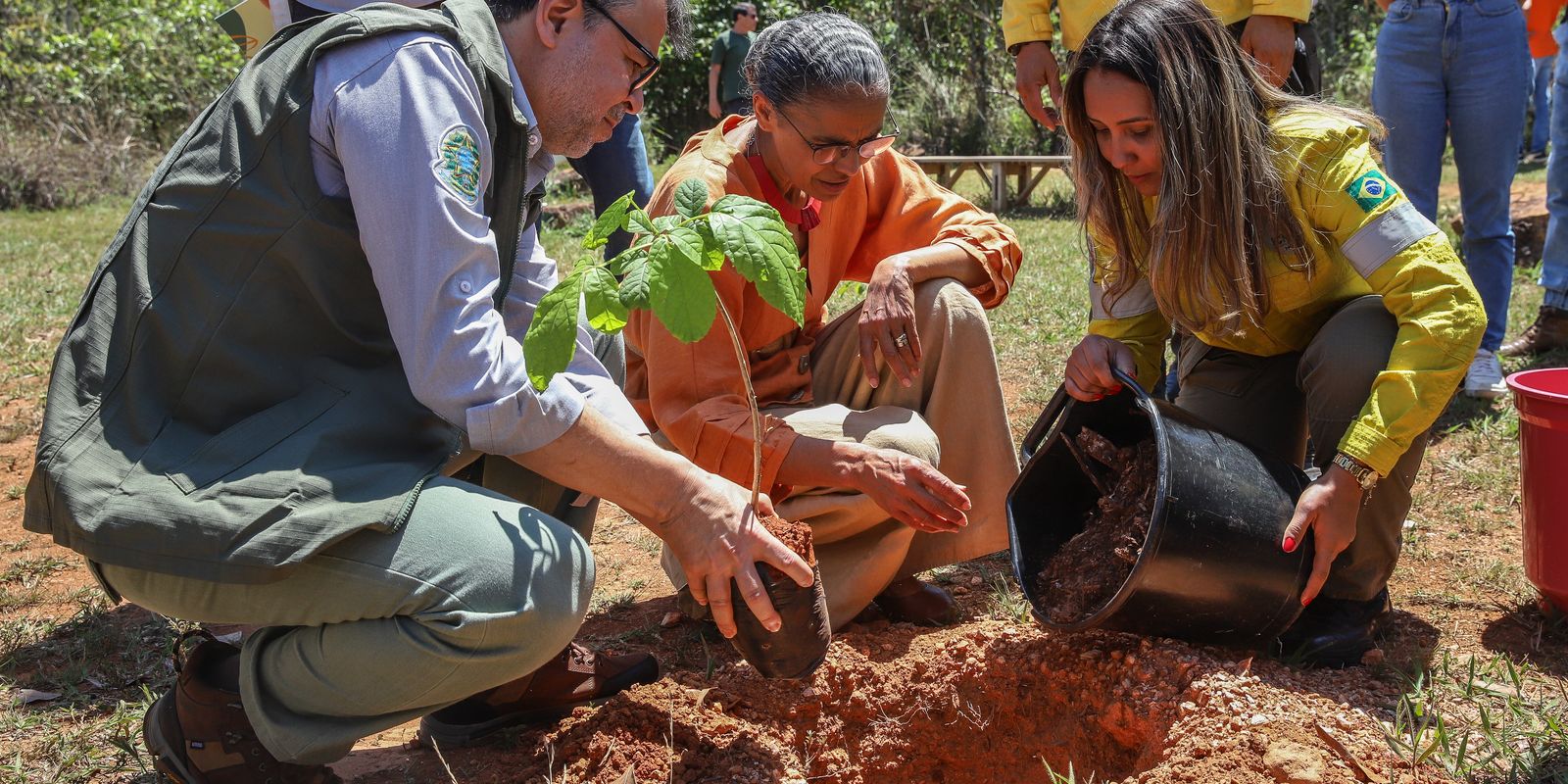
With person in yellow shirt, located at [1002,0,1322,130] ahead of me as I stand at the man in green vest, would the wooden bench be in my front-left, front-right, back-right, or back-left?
front-left

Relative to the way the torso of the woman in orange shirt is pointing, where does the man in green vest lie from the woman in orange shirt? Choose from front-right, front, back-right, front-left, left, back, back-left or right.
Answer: right

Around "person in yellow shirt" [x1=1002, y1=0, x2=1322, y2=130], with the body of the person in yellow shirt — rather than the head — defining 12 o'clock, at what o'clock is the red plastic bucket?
The red plastic bucket is roughly at 11 o'clock from the person in yellow shirt.

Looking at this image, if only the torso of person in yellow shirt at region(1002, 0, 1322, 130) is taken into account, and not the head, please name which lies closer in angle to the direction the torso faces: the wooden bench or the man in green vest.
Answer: the man in green vest

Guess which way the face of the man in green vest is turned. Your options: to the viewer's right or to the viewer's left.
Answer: to the viewer's right

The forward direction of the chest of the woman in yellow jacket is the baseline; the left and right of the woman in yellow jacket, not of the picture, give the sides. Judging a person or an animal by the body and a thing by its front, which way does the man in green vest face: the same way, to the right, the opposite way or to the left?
the opposite way

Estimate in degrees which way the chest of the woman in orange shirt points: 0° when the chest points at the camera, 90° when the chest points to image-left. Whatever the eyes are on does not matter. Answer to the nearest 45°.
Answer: approximately 315°

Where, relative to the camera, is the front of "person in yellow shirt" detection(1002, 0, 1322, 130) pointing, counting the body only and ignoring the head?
toward the camera

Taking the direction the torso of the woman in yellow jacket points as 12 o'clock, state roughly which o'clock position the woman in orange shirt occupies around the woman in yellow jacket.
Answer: The woman in orange shirt is roughly at 1 o'clock from the woman in yellow jacket.

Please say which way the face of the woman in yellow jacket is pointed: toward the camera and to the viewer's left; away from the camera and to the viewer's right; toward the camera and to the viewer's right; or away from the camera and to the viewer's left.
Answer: toward the camera and to the viewer's left

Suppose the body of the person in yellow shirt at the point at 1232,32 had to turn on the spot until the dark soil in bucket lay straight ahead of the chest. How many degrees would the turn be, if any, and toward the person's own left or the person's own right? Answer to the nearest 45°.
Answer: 0° — they already face it

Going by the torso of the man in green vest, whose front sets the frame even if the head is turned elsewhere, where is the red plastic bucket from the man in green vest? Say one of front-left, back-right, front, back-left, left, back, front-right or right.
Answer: front

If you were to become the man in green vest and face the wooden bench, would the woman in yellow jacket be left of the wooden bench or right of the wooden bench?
right

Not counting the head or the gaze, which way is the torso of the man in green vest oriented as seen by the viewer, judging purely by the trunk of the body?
to the viewer's right

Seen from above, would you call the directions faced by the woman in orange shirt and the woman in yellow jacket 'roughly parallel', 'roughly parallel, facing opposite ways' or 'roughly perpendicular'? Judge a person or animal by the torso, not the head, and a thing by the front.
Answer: roughly perpendicular
